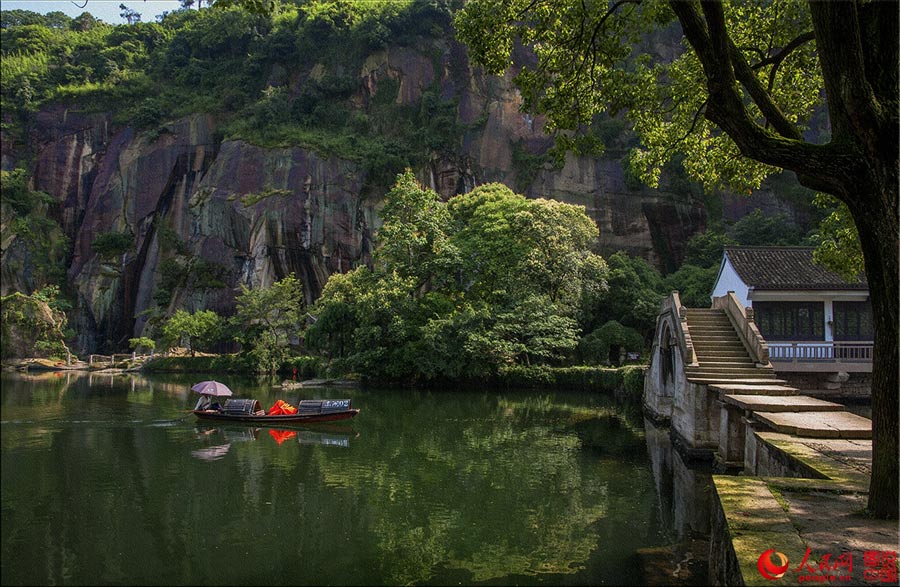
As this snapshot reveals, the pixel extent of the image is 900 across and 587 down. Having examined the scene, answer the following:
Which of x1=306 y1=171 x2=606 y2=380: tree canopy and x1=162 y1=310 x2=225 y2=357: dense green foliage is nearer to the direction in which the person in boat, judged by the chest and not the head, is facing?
the tree canopy

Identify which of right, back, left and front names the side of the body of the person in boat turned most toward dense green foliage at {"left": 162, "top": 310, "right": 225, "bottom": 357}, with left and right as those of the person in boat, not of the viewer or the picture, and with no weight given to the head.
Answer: left

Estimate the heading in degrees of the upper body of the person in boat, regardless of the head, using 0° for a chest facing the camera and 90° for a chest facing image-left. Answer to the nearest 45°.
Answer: approximately 270°

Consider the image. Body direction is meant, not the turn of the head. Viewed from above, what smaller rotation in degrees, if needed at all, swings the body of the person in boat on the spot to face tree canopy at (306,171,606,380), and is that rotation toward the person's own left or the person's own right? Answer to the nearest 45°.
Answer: approximately 45° to the person's own left
